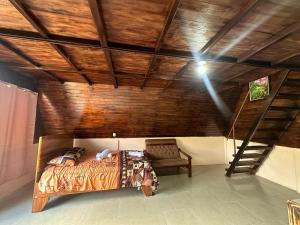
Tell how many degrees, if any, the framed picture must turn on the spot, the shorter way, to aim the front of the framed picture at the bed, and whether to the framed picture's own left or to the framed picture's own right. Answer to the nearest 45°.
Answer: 0° — it already faces it

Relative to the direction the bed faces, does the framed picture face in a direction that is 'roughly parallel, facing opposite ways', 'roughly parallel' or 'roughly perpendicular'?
roughly parallel, facing opposite ways

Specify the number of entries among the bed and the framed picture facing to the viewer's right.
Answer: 1

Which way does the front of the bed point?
to the viewer's right

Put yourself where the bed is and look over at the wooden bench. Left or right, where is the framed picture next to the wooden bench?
right

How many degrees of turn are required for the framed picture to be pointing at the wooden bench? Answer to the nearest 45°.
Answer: approximately 45° to its right
